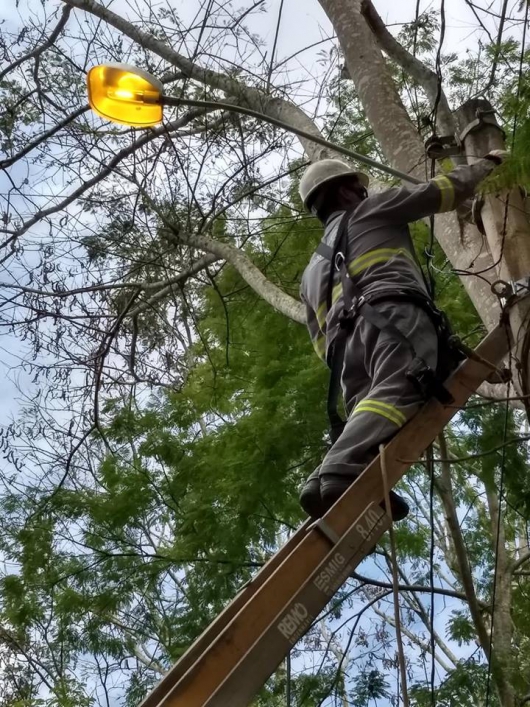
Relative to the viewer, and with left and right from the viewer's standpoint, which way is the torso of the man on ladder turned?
facing away from the viewer and to the right of the viewer

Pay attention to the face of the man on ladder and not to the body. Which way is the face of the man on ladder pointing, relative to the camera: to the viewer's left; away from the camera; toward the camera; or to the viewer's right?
to the viewer's right

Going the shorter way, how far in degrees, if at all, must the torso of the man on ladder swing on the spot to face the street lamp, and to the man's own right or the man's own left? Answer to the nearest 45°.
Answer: approximately 135° to the man's own left
